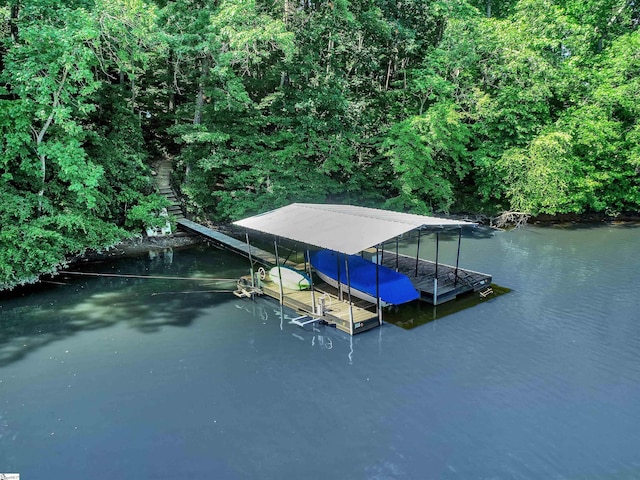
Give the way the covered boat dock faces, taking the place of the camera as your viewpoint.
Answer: facing the viewer and to the right of the viewer

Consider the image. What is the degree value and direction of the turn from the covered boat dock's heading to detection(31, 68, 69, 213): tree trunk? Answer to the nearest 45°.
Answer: approximately 135° to its right

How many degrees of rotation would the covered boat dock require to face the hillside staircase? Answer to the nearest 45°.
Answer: approximately 180°

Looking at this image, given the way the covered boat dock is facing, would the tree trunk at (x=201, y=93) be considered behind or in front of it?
behind

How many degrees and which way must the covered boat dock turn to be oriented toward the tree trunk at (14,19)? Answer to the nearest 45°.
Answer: approximately 135° to its right
